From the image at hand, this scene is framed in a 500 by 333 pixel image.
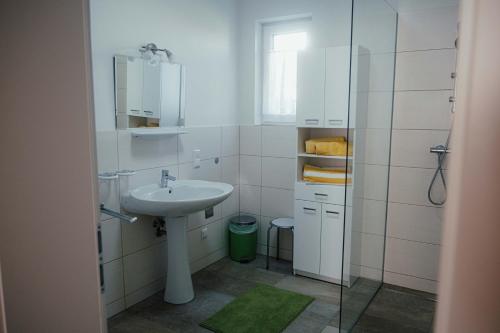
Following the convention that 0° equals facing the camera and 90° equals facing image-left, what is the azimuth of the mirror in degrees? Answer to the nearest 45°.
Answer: approximately 315°

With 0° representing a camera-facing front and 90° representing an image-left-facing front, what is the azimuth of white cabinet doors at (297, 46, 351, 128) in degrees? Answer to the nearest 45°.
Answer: approximately 0°

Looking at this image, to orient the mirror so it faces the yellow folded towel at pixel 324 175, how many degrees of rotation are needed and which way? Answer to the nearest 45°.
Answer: approximately 45° to its left

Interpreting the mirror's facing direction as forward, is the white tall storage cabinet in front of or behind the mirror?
in front

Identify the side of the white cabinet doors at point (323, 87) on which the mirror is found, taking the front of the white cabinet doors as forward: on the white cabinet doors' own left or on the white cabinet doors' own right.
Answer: on the white cabinet doors' own right

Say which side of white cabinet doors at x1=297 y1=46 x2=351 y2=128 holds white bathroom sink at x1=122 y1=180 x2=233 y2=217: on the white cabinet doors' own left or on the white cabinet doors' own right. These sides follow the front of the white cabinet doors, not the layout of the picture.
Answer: on the white cabinet doors' own right

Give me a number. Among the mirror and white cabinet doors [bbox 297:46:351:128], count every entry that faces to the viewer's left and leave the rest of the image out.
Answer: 0
